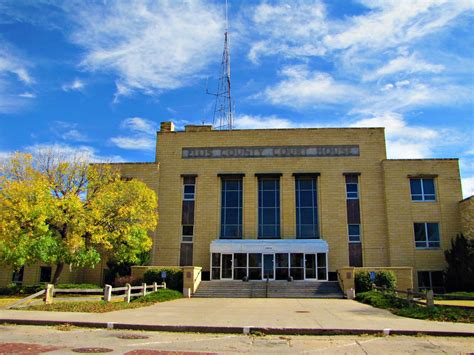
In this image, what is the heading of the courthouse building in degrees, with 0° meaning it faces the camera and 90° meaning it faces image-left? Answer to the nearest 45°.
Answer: approximately 0°

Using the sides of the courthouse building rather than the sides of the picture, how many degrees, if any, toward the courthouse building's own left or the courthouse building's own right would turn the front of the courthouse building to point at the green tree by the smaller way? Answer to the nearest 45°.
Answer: approximately 90° to the courthouse building's own left

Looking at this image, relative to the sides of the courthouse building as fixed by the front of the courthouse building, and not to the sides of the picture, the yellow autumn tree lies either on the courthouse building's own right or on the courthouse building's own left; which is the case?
on the courthouse building's own right

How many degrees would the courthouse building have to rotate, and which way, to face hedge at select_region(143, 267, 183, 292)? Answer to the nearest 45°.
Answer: approximately 45° to its right

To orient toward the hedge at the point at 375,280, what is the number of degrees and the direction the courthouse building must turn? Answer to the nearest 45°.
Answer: approximately 45° to its left
